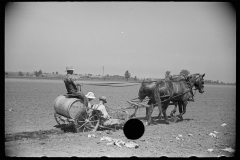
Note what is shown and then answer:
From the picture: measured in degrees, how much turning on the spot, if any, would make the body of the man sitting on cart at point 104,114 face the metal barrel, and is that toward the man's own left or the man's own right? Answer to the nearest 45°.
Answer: approximately 180°

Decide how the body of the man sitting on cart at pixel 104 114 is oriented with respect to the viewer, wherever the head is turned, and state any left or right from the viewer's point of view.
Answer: facing to the right of the viewer

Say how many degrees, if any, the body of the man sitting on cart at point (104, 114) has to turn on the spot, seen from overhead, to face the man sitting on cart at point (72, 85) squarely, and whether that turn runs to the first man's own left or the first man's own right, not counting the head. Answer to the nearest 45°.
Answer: approximately 180°

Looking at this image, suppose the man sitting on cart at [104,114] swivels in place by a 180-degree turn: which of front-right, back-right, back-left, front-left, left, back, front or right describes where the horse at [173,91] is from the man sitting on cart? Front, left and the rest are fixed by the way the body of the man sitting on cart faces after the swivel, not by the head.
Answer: back-right
